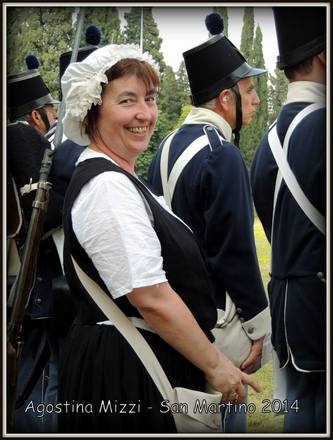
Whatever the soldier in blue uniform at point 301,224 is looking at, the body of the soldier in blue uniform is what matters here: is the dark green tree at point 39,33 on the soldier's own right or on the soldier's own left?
on the soldier's own left

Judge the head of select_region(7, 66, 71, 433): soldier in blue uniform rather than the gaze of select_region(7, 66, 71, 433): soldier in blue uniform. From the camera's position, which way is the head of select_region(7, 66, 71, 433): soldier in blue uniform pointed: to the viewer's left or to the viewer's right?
to the viewer's right

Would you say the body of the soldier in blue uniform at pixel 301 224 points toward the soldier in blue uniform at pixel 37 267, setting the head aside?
no

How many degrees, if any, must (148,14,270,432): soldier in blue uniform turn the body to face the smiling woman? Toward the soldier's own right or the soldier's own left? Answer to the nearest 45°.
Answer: approximately 135° to the soldier's own right

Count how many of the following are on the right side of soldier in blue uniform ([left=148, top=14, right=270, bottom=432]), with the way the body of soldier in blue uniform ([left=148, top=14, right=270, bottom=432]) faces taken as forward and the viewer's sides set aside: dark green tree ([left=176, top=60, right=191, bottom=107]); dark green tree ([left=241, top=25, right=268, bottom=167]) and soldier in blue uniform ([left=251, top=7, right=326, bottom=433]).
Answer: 1

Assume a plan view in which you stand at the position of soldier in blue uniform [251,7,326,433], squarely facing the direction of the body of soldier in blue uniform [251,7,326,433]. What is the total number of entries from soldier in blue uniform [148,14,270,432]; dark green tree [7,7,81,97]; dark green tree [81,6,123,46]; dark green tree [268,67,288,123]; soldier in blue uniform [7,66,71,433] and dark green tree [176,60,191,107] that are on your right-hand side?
0

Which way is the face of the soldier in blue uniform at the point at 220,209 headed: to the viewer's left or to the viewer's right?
to the viewer's right
